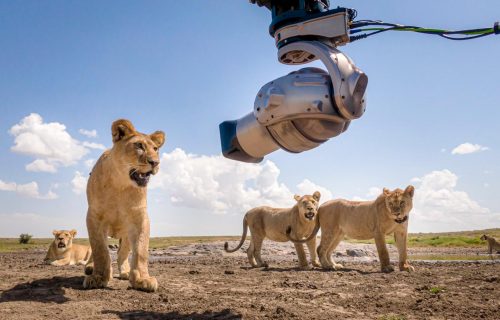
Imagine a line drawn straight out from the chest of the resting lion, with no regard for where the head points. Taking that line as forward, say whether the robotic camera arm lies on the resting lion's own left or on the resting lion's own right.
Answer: on the resting lion's own left

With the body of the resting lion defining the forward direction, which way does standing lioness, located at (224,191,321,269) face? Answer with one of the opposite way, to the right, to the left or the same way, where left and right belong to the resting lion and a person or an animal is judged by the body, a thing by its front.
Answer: to the left

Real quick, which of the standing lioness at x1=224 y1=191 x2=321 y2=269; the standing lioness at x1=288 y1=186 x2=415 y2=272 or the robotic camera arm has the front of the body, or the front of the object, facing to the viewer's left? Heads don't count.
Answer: the robotic camera arm

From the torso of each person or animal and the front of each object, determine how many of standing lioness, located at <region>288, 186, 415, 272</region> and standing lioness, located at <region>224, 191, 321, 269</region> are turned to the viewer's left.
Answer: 0

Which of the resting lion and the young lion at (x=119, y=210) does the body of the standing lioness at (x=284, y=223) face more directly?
the young lion

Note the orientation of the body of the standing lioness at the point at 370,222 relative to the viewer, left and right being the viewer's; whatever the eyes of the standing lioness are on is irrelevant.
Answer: facing the viewer and to the right of the viewer

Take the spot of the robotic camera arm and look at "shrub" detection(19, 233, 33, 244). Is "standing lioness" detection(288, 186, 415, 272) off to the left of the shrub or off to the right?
right

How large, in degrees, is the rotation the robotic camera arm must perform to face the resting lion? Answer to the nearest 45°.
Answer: approximately 45° to its right

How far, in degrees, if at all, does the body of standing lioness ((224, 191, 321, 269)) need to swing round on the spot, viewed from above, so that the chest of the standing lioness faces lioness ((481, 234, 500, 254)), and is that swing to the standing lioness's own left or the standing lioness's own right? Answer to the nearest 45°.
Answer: approximately 90° to the standing lioness's own left

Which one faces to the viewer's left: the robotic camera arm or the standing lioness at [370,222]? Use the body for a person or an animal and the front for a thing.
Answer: the robotic camera arm

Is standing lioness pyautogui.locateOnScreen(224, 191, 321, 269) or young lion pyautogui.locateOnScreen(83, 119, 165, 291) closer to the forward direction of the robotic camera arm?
the young lion

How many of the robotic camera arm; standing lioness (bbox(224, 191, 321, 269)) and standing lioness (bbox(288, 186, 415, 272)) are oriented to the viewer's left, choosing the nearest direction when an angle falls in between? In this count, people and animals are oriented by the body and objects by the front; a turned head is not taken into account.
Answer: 1

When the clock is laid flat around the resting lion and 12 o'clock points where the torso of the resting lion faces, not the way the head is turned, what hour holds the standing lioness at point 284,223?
The standing lioness is roughly at 9 o'clock from the resting lion.

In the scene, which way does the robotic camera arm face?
to the viewer's left

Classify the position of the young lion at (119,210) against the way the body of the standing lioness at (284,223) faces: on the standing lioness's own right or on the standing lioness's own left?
on the standing lioness's own right

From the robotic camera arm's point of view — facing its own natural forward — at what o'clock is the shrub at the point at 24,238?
The shrub is roughly at 2 o'clock from the robotic camera arm.

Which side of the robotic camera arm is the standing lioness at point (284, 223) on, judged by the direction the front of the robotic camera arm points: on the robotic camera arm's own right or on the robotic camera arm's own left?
on the robotic camera arm's own right

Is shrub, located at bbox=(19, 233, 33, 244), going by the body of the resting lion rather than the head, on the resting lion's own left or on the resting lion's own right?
on the resting lion's own right

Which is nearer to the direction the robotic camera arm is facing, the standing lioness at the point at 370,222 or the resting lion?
the resting lion

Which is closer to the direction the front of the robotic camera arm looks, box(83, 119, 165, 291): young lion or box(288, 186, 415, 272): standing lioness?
the young lion

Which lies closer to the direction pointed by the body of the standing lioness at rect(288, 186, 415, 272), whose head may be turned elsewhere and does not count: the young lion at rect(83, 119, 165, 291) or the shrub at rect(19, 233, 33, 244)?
the young lion
